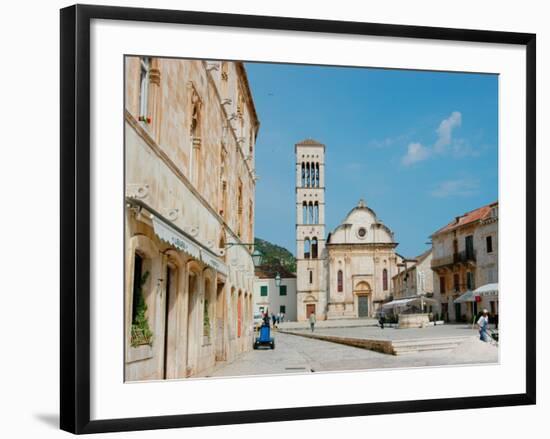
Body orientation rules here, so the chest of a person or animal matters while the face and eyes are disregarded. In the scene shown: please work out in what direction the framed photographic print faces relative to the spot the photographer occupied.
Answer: facing the viewer and to the right of the viewer
